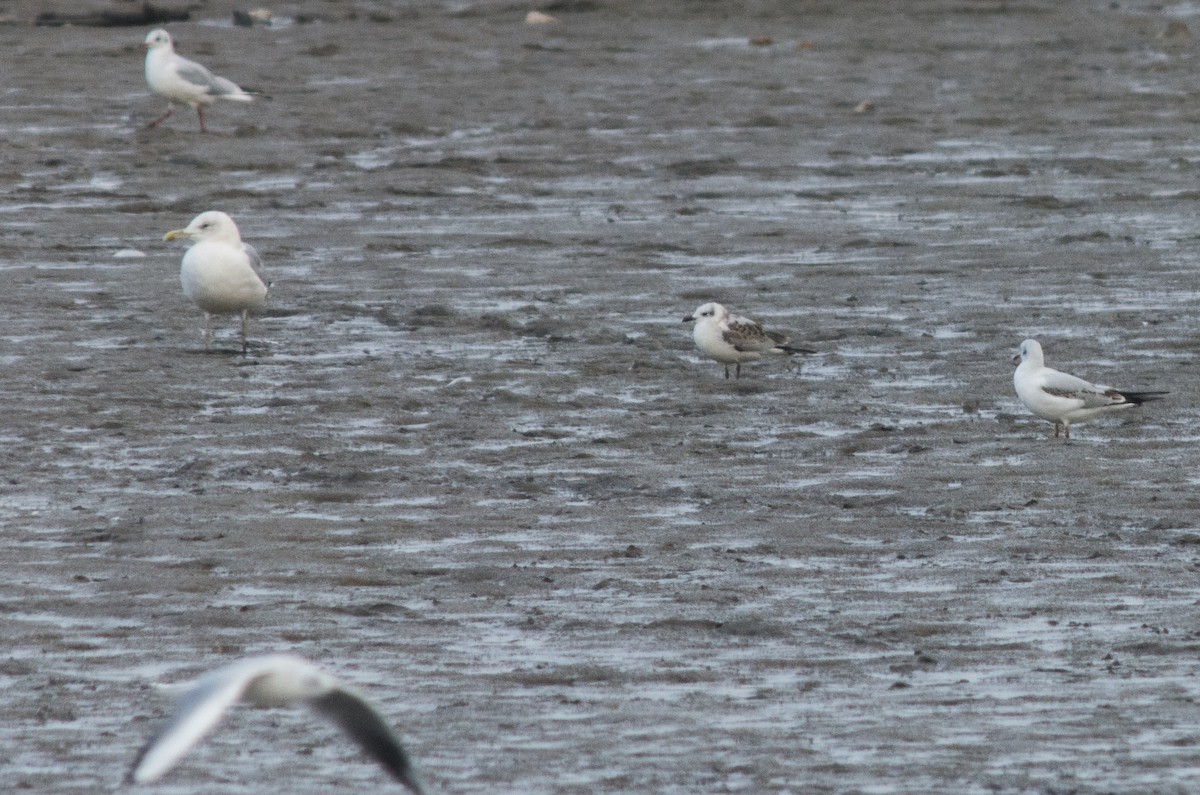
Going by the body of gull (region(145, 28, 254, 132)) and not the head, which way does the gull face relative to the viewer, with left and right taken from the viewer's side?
facing to the left of the viewer

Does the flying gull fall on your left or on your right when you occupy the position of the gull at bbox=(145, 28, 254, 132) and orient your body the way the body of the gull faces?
on your left

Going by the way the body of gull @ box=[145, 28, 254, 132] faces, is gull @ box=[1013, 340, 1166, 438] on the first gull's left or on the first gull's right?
on the first gull's left

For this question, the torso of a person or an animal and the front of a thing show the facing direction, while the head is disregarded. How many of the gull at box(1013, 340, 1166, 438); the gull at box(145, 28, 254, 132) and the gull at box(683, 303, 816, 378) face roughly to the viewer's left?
3

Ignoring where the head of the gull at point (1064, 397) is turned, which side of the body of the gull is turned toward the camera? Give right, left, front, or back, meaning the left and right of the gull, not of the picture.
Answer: left

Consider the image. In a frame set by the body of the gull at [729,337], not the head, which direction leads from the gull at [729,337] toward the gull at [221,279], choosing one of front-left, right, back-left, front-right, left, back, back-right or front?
front

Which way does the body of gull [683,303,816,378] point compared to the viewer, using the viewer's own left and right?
facing to the left of the viewer

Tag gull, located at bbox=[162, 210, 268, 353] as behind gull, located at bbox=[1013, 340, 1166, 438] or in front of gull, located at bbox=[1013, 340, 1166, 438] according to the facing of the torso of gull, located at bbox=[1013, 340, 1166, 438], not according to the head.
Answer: in front

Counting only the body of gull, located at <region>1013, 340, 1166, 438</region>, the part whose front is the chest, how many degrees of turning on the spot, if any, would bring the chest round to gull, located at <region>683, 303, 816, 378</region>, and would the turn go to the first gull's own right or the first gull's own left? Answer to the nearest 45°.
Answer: approximately 45° to the first gull's own right
